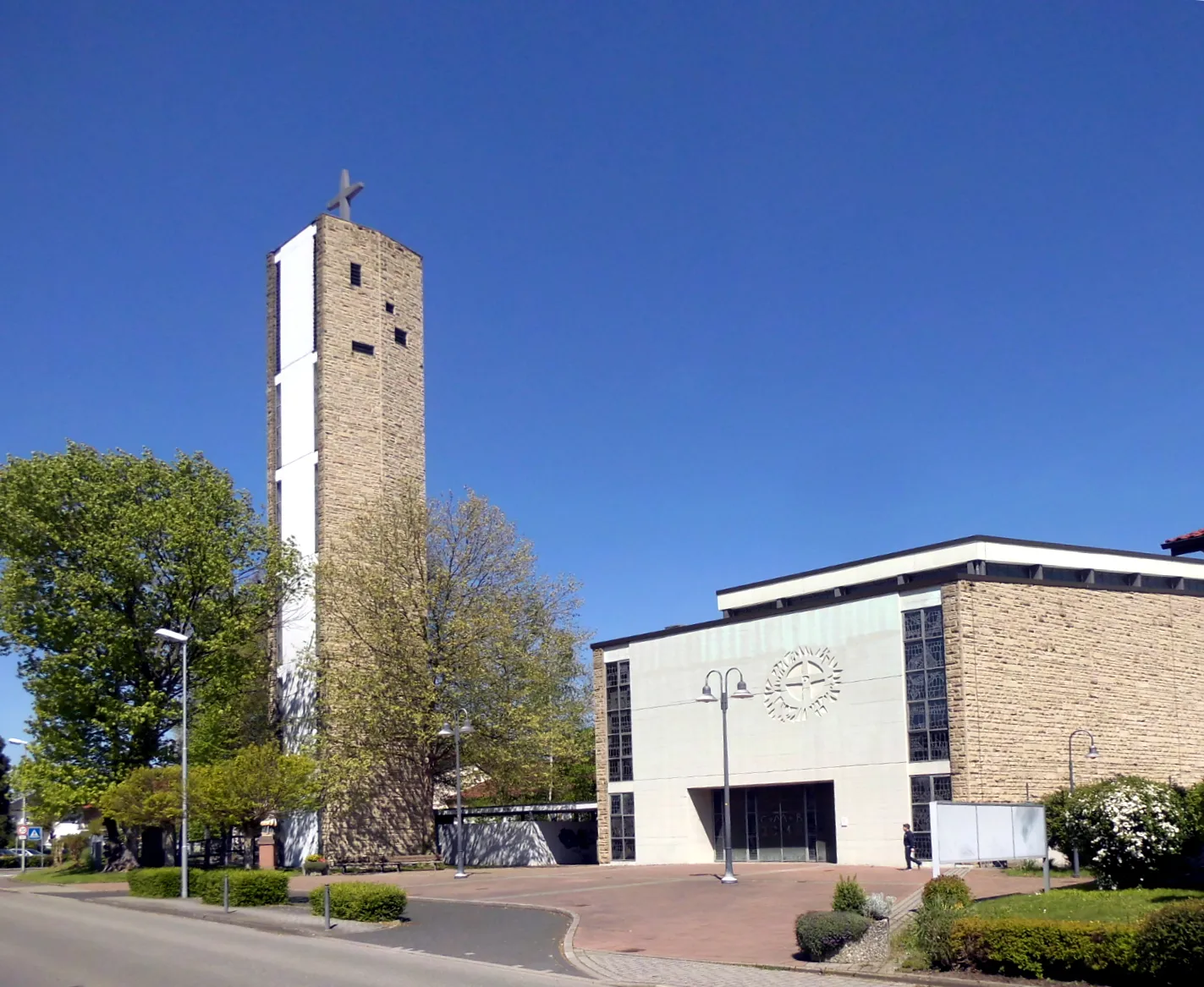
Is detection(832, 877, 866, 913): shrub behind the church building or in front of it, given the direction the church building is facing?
in front

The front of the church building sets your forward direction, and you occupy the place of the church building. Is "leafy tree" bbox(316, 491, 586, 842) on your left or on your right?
on your right

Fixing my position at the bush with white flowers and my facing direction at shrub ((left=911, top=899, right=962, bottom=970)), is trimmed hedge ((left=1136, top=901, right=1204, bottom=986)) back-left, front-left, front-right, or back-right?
front-left

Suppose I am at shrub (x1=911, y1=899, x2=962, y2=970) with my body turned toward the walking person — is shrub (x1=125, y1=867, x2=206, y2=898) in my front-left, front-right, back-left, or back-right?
front-left

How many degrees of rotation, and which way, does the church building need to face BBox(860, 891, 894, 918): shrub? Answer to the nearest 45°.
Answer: approximately 45° to its left

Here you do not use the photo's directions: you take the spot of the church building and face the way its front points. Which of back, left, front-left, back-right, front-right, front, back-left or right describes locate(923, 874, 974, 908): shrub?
front-left

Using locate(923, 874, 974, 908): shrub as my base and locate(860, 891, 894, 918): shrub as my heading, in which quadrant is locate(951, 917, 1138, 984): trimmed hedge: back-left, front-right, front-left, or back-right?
front-left

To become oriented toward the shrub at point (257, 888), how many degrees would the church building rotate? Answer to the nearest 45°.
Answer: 0° — it already faces it

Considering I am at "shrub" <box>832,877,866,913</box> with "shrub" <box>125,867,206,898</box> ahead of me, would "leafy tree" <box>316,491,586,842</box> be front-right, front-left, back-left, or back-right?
front-right

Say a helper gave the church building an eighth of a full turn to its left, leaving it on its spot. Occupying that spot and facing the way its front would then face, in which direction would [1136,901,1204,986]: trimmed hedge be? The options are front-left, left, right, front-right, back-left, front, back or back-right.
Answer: front

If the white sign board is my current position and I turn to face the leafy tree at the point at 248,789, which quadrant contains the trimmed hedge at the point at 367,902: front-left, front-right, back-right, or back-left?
front-left

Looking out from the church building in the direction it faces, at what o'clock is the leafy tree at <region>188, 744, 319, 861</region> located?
The leafy tree is roughly at 1 o'clock from the church building.

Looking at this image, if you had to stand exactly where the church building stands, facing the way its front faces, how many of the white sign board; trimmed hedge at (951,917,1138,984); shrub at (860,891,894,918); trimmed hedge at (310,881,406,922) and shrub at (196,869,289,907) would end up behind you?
0

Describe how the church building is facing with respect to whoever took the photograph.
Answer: facing the viewer and to the left of the viewer
